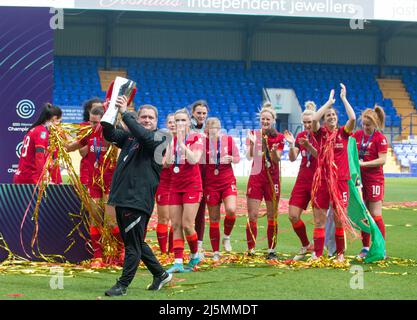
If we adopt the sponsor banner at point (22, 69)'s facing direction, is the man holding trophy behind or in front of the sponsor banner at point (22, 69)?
in front

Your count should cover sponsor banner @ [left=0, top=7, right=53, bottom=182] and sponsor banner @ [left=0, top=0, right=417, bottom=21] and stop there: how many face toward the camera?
2

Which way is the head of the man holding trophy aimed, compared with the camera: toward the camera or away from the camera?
toward the camera

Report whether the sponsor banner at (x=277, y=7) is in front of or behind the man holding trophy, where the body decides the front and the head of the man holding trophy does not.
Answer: behind

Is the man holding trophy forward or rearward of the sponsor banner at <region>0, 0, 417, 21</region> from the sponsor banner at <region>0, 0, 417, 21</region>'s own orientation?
forward

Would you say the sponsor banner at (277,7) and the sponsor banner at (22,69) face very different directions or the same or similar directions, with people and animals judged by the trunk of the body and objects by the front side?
same or similar directions

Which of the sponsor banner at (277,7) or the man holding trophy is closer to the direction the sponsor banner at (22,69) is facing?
the man holding trophy

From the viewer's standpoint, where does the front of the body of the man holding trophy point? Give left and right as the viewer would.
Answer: facing the viewer and to the left of the viewer

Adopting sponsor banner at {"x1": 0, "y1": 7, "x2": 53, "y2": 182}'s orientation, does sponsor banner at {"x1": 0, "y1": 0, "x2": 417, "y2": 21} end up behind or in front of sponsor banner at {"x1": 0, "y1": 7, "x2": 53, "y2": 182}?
behind

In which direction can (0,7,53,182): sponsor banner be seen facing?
toward the camera

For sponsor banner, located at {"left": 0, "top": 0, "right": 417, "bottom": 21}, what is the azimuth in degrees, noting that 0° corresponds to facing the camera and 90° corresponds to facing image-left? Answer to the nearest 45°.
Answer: approximately 0°
